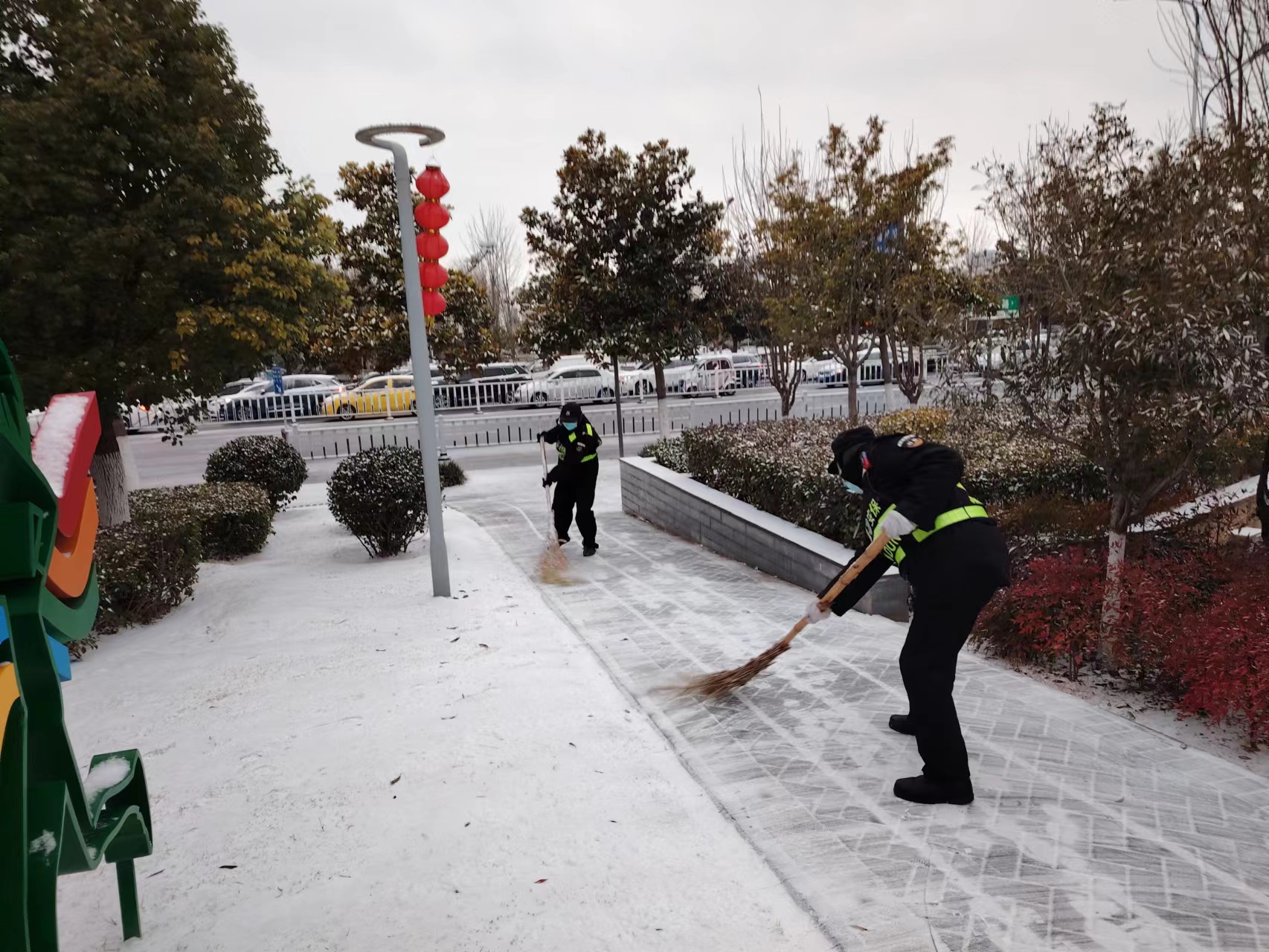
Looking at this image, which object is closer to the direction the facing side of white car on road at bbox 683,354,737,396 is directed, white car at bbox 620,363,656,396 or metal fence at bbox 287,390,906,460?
the white car

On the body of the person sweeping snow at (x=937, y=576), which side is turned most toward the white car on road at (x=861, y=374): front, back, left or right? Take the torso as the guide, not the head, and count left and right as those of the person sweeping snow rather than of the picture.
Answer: right

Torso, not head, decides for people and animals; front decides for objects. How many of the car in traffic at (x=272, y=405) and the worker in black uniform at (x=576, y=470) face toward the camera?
1

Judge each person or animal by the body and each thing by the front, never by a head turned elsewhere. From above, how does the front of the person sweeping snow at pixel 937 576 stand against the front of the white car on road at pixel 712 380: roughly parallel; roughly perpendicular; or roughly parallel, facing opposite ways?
roughly parallel

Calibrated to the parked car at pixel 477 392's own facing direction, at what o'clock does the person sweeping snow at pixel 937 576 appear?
The person sweeping snow is roughly at 9 o'clock from the parked car.

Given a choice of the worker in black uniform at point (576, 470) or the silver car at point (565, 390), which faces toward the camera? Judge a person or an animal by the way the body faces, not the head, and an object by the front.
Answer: the worker in black uniform

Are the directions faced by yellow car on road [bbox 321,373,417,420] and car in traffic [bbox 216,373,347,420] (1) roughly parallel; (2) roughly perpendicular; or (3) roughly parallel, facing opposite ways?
roughly parallel

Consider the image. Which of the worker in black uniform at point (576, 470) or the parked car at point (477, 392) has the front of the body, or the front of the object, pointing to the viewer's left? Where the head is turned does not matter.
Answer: the parked car

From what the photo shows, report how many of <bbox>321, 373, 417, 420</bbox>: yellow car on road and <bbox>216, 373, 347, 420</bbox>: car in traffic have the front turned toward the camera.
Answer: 0

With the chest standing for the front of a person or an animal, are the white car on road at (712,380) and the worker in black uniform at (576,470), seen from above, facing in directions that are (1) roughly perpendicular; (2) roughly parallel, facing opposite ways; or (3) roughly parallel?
roughly perpendicular

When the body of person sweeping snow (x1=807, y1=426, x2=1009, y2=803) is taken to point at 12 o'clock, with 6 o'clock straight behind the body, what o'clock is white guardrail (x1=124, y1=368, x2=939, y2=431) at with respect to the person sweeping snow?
The white guardrail is roughly at 2 o'clock from the person sweeping snow.

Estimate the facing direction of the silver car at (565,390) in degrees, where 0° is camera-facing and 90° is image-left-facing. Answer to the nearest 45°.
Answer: approximately 90°

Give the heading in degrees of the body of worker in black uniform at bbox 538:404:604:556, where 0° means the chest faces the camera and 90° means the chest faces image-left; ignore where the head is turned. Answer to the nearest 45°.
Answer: approximately 0°

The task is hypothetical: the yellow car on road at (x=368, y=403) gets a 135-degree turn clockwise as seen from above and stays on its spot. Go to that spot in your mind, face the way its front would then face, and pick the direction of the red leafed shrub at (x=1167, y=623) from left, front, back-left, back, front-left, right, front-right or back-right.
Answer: back-right

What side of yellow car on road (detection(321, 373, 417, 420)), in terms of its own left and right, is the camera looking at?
left

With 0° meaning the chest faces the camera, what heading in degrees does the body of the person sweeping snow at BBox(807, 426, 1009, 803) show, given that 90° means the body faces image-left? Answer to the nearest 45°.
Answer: approximately 90°

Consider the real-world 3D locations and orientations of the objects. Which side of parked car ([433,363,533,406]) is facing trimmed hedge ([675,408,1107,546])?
left

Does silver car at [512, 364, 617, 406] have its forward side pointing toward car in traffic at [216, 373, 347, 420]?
yes

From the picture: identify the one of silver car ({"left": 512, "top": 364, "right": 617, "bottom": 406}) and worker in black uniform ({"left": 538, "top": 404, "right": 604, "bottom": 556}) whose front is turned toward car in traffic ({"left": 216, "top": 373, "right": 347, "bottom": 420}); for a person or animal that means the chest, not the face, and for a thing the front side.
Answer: silver car ({"left": 512, "top": 364, "right": 617, "bottom": 406})
